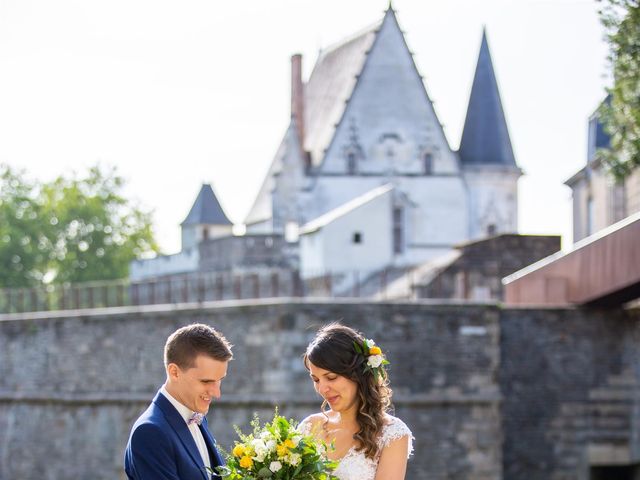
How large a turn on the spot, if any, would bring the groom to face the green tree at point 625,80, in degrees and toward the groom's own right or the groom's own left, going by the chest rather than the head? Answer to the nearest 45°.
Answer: approximately 90° to the groom's own left

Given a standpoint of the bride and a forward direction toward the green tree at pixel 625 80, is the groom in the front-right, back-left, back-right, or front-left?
back-left

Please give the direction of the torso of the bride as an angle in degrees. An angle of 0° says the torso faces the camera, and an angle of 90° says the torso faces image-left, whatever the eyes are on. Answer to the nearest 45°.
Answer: approximately 45°

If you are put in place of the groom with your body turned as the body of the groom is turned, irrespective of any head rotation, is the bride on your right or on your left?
on your left

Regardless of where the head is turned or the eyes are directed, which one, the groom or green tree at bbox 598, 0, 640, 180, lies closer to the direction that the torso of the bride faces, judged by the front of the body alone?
the groom

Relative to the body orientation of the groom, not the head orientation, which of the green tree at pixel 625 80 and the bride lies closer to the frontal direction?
the bride

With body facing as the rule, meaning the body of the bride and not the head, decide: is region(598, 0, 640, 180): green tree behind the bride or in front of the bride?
behind

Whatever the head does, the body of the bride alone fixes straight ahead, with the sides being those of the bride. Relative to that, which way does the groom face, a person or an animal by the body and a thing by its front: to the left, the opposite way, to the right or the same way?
to the left

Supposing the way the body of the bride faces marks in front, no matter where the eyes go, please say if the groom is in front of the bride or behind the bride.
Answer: in front

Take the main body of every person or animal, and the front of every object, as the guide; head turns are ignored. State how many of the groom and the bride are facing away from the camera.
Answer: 0

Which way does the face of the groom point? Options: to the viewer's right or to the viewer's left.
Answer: to the viewer's right

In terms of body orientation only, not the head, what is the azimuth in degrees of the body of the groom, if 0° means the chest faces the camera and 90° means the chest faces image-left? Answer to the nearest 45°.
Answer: approximately 315°
